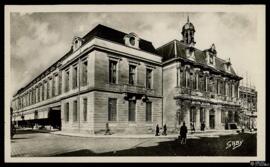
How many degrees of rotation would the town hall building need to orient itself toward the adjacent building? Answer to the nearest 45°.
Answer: approximately 45° to its left

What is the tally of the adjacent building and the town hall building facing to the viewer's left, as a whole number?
0

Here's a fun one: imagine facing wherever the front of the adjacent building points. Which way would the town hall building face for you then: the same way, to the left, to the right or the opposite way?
the same way

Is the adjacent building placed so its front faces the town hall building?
no

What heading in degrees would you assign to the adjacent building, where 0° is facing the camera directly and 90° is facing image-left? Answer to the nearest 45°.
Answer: approximately 315°

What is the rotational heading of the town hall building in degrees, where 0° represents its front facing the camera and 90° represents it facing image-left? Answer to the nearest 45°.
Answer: approximately 315°
